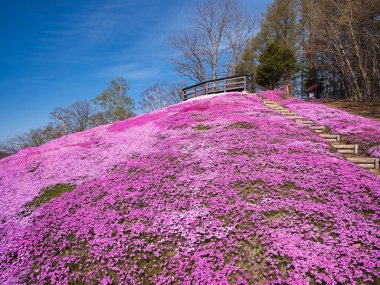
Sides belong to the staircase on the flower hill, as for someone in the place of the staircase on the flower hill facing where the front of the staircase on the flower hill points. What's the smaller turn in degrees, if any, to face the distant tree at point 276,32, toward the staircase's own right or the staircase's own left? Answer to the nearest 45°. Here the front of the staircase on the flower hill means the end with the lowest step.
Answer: approximately 135° to the staircase's own left

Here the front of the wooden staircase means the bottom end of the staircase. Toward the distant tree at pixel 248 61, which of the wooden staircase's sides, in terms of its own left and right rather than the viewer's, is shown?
back

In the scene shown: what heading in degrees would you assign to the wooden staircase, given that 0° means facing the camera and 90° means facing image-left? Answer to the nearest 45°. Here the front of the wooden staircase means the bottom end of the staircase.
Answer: approximately 315°

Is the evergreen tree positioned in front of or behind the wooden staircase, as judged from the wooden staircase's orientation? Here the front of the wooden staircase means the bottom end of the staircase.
behind
